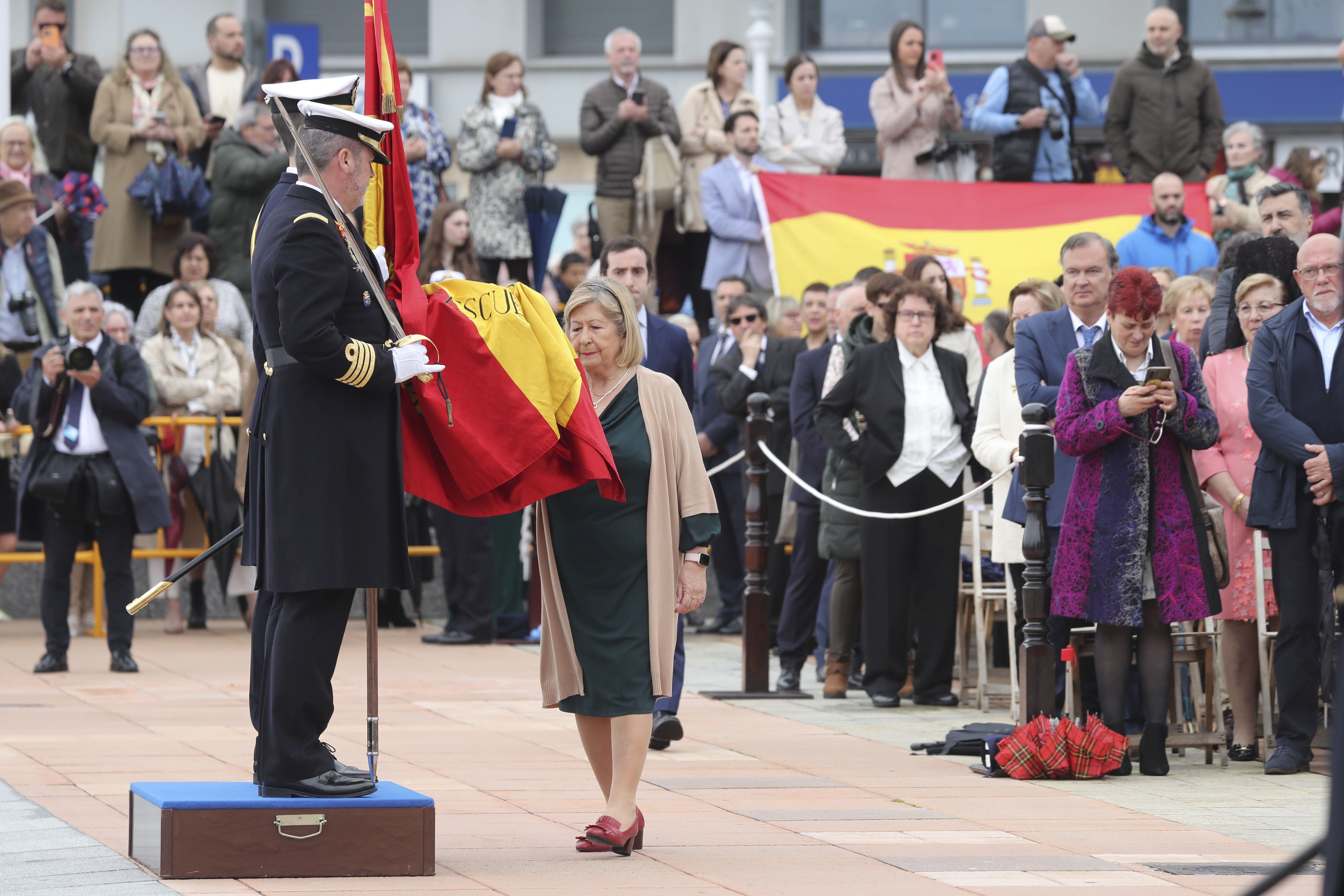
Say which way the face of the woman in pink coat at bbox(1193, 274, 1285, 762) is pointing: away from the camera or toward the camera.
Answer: toward the camera

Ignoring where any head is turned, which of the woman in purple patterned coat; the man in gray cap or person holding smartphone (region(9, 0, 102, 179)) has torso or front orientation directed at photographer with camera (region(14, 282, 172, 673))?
the person holding smartphone

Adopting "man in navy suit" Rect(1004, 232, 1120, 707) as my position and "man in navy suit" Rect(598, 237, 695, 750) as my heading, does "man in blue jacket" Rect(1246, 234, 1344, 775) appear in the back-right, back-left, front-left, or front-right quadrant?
back-left

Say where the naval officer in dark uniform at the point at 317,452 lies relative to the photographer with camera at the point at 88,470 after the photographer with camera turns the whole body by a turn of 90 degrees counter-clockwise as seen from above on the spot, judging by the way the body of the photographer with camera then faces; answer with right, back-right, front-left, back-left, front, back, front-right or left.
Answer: right

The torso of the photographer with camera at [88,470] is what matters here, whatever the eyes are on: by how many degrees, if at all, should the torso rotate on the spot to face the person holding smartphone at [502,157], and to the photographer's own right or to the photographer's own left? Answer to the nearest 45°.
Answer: approximately 135° to the photographer's own left

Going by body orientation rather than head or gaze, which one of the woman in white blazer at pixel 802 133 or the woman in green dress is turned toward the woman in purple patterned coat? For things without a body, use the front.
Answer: the woman in white blazer

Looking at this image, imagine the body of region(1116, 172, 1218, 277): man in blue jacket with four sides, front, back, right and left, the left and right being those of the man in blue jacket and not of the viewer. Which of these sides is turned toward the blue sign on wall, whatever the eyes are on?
right

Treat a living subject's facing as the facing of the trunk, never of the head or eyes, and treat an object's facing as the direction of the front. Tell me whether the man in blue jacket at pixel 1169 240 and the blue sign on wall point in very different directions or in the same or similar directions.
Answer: same or similar directions

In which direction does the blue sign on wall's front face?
toward the camera

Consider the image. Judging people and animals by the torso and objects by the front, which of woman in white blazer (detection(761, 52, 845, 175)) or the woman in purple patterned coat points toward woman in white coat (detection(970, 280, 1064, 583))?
woman in white blazer (detection(761, 52, 845, 175))

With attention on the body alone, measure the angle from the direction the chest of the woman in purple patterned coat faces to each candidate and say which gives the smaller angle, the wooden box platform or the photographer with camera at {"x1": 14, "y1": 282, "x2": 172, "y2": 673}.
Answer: the wooden box platform

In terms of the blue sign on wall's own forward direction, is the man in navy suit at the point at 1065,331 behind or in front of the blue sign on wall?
in front

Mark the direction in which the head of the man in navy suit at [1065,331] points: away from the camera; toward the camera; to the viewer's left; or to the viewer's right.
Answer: toward the camera

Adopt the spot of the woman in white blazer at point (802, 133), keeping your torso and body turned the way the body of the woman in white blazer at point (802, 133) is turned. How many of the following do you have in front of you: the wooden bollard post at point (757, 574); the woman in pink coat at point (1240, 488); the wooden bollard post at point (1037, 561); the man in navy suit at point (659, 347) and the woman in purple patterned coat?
5

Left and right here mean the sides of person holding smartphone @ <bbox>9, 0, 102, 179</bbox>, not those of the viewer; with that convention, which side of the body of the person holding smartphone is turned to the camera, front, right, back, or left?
front

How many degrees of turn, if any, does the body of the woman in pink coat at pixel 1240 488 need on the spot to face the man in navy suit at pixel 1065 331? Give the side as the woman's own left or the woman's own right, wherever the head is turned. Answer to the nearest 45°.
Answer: approximately 90° to the woman's own right

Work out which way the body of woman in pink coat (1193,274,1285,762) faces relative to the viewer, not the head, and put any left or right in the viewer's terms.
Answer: facing the viewer

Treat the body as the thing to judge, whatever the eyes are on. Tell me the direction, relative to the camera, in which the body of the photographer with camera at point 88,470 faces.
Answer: toward the camera

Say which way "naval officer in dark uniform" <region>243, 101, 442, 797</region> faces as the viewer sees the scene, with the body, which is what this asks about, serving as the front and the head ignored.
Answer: to the viewer's right

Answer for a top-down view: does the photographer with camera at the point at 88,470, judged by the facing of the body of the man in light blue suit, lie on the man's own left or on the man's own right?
on the man's own right

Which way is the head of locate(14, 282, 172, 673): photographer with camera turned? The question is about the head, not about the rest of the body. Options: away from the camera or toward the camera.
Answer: toward the camera
